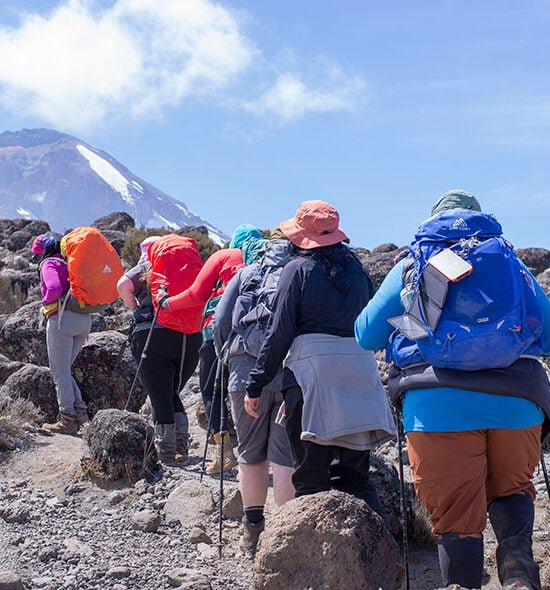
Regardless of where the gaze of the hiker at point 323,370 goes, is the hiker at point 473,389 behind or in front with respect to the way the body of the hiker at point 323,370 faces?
behind

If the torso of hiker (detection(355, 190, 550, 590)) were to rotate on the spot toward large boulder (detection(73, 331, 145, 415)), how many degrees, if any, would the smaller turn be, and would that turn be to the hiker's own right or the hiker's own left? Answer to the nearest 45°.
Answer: approximately 45° to the hiker's own left

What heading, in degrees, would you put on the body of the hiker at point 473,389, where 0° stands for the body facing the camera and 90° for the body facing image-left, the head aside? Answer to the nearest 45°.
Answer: approximately 180°

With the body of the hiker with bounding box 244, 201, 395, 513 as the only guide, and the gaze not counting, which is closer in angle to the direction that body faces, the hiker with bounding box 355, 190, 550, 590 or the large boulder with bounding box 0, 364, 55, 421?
the large boulder
